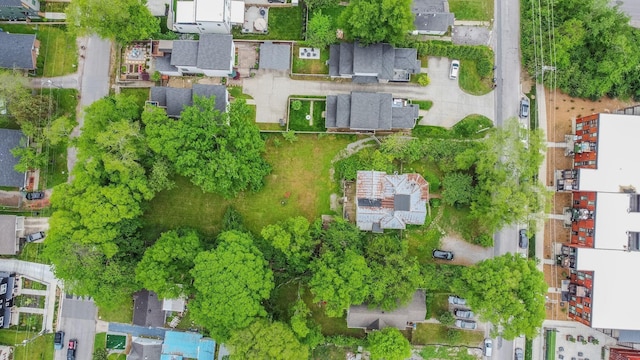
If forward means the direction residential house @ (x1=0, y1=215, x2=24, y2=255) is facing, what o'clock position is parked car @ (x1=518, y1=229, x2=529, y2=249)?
The parked car is roughly at 1 o'clock from the residential house.

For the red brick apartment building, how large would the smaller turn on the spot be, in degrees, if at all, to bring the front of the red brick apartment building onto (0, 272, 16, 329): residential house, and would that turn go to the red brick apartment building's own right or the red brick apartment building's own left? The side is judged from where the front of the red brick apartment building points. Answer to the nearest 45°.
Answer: approximately 45° to the red brick apartment building's own left

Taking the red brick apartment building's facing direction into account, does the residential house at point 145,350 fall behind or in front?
in front

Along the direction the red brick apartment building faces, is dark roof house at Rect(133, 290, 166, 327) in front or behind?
in front

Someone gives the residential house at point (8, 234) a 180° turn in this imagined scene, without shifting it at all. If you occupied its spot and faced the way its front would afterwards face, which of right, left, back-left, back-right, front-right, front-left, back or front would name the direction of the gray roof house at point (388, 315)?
back-left

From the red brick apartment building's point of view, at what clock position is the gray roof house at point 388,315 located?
The gray roof house is roughly at 11 o'clock from the red brick apartment building.

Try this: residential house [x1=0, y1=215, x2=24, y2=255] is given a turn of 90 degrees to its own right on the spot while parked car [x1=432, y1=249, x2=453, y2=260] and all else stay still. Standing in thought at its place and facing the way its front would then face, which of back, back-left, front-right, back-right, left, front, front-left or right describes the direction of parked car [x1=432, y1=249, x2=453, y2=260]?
front-left

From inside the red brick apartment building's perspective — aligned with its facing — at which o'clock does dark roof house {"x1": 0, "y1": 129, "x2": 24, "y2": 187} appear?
The dark roof house is roughly at 11 o'clock from the red brick apartment building.

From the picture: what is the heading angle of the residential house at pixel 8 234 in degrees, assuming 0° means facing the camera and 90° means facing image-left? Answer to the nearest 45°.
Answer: approximately 270°

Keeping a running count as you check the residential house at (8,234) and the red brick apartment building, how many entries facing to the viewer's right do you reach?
1

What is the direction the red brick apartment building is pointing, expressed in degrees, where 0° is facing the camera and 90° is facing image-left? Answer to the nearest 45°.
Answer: approximately 90°
